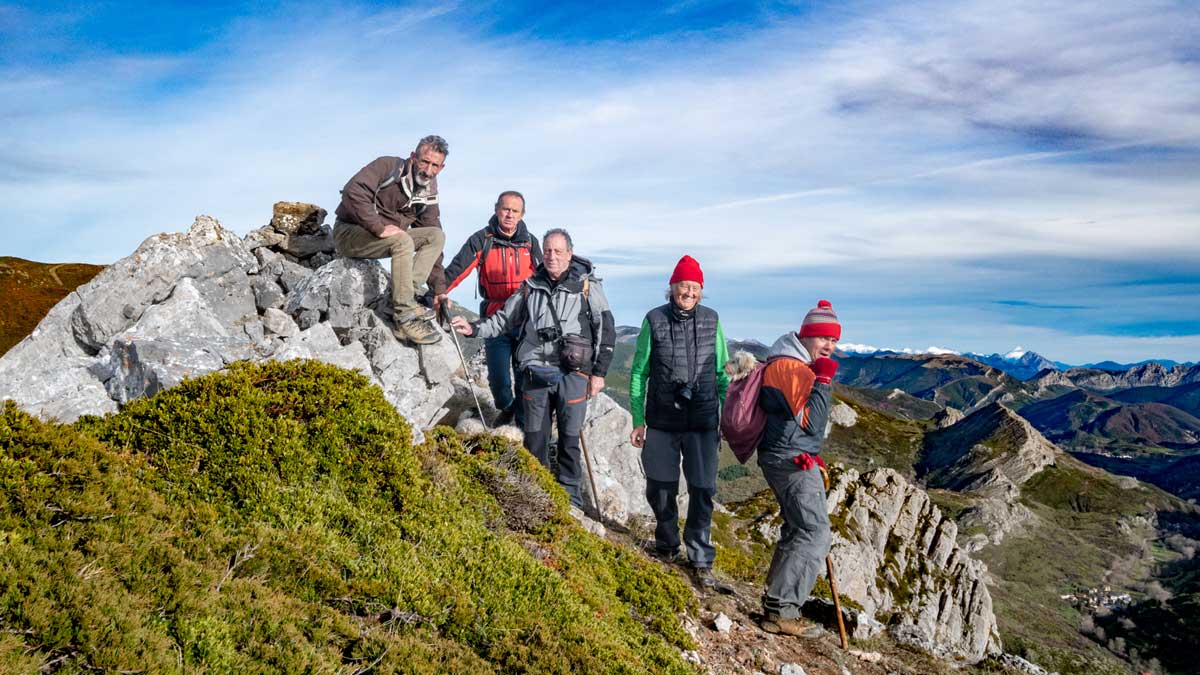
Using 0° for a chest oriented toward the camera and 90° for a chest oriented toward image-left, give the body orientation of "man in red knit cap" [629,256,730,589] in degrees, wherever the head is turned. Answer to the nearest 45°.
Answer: approximately 0°

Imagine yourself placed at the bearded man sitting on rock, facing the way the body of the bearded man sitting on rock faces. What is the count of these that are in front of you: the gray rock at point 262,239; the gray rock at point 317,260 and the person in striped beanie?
1

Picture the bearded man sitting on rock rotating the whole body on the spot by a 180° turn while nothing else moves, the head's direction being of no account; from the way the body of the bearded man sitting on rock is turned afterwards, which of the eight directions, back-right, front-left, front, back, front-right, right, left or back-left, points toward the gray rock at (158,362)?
left

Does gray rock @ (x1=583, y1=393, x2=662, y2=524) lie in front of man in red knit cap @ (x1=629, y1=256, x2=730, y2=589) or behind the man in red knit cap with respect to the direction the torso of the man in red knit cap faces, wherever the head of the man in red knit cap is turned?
behind

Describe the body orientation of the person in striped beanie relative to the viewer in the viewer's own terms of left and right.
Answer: facing to the right of the viewer

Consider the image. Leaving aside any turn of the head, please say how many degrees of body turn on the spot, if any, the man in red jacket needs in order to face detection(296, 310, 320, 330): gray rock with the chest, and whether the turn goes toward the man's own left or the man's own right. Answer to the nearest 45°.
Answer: approximately 135° to the man's own right

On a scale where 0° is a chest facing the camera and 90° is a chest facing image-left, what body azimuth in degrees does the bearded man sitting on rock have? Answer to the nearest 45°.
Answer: approximately 315°

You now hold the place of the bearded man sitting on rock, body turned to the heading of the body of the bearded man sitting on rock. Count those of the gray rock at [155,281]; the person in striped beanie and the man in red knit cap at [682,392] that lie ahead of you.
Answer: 2

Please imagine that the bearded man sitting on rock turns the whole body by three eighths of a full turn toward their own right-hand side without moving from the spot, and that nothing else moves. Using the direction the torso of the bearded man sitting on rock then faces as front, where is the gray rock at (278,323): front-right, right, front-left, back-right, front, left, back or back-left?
front-right
